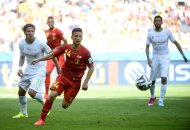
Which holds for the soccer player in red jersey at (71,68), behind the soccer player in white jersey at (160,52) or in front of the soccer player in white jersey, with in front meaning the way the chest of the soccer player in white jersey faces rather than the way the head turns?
in front

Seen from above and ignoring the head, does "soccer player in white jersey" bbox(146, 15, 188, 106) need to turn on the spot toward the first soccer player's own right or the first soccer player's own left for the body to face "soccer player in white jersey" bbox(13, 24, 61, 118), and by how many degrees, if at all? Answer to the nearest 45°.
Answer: approximately 45° to the first soccer player's own right

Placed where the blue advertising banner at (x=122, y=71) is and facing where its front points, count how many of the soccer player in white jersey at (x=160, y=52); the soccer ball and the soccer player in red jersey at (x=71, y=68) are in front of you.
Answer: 3

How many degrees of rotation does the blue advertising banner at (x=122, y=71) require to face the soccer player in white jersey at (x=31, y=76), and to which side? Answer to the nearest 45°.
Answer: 0° — it already faces them

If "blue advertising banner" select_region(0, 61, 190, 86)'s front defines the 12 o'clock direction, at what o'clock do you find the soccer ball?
The soccer ball is roughly at 12 o'clock from the blue advertising banner.

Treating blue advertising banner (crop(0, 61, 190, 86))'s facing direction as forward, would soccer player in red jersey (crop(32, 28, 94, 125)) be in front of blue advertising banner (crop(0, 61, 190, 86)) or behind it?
in front

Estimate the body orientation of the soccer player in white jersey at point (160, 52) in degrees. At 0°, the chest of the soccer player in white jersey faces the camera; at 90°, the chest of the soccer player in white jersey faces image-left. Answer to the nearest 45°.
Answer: approximately 0°
